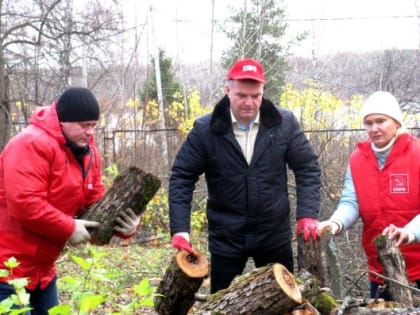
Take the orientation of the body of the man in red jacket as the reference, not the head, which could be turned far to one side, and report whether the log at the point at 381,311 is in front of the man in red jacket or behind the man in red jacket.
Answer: in front

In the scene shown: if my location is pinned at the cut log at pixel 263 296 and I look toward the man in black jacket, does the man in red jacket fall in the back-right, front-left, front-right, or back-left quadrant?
front-left

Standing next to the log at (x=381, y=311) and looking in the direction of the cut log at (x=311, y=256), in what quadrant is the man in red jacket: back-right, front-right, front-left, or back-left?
front-left

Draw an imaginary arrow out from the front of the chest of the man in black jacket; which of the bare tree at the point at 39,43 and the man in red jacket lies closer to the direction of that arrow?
the man in red jacket

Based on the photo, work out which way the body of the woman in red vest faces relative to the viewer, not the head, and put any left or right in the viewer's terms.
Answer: facing the viewer and to the left of the viewer

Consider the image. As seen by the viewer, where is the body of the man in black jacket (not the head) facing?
toward the camera

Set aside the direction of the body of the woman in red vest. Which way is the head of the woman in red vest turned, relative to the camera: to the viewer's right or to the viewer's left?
to the viewer's left

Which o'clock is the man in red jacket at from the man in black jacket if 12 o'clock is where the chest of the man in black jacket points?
The man in red jacket is roughly at 2 o'clock from the man in black jacket.

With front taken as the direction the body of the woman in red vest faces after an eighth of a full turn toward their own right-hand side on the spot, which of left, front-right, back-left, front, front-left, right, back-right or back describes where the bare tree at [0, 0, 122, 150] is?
front-right

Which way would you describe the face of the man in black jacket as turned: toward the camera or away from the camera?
toward the camera

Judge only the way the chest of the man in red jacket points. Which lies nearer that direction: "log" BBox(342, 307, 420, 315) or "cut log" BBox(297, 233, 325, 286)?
the log

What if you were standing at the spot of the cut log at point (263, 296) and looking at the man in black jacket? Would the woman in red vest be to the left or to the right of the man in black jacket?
right

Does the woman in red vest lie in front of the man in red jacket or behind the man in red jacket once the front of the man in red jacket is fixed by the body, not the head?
in front

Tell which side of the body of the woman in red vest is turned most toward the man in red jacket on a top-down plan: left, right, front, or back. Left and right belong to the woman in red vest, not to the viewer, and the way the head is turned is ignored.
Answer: right

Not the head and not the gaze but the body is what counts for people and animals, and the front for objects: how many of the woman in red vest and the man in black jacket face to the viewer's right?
0
